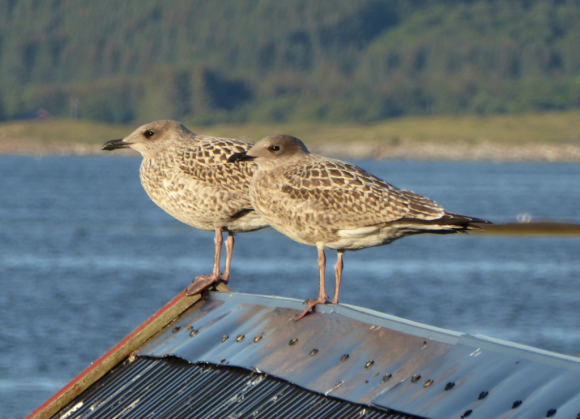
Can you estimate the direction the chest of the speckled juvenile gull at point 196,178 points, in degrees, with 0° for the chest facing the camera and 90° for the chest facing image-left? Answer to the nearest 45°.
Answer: approximately 90°

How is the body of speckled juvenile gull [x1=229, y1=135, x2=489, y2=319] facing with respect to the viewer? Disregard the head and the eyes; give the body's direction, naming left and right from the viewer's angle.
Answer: facing to the left of the viewer

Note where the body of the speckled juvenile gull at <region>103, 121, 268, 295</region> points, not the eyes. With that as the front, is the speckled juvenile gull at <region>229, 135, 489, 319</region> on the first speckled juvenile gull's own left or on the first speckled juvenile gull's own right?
on the first speckled juvenile gull's own left

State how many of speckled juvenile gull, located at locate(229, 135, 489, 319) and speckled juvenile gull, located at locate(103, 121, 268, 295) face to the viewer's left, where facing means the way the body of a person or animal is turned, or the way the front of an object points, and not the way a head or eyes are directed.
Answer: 2

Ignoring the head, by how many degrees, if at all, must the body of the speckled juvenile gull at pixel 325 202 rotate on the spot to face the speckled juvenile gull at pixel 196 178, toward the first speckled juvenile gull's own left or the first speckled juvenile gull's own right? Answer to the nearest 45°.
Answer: approximately 45° to the first speckled juvenile gull's own right

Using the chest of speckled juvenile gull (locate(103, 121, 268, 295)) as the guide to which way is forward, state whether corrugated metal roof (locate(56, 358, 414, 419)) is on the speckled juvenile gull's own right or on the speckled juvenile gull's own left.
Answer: on the speckled juvenile gull's own left
